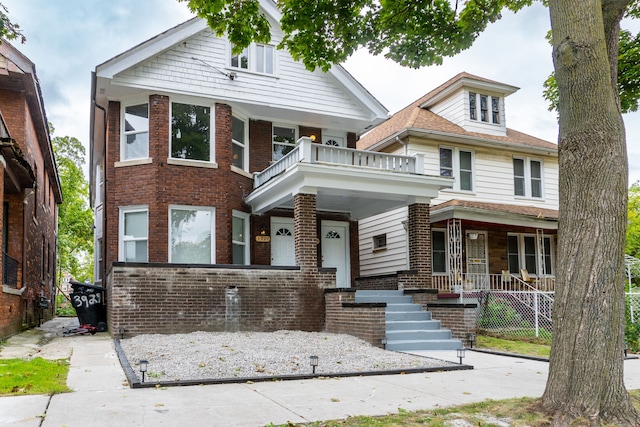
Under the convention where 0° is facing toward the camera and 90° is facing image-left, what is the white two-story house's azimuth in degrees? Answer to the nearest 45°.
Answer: approximately 315°

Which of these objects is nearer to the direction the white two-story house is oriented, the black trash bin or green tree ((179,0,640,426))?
the green tree

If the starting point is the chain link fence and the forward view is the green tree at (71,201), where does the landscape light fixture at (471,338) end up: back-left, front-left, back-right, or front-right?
back-left

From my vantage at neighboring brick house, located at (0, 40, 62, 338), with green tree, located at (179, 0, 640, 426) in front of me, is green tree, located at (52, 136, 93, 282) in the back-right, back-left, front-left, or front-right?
back-left

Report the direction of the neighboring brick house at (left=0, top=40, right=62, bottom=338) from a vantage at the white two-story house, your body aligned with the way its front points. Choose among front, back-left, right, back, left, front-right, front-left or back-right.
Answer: right

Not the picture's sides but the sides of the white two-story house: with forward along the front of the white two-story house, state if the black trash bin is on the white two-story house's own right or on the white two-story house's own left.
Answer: on the white two-story house's own right

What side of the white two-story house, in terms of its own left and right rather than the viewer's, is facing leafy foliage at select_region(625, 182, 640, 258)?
left

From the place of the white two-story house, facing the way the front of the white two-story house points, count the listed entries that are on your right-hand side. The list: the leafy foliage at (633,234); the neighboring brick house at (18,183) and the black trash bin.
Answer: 2
